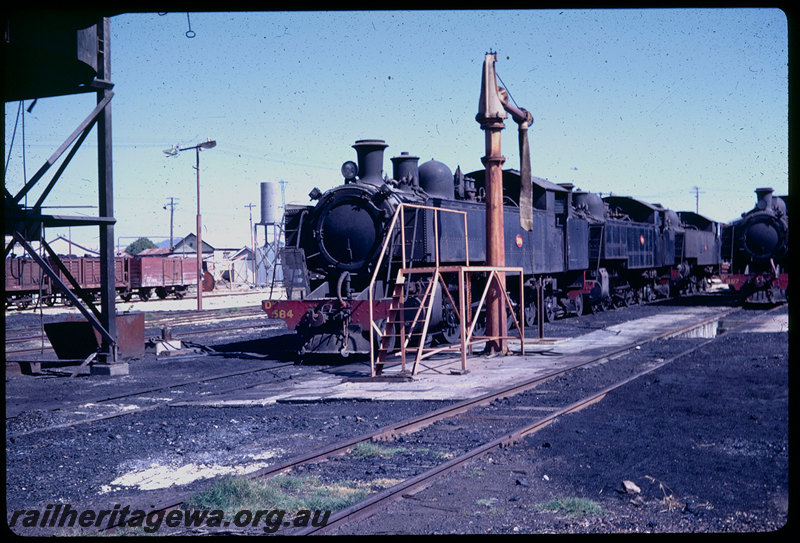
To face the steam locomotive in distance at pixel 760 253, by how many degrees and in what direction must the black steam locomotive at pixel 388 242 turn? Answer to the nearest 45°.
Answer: approximately 180°

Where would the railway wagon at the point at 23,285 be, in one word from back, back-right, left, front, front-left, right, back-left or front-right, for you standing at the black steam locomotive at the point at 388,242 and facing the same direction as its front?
right

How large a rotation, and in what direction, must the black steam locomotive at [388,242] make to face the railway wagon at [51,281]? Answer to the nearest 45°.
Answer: approximately 90° to its right

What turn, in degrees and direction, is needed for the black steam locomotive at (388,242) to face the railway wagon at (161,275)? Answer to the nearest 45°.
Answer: approximately 90° to its right

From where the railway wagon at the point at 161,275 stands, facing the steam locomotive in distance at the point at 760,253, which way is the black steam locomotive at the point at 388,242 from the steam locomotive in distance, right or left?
right

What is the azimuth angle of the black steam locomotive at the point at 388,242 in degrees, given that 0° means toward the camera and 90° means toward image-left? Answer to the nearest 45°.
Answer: approximately 45°
